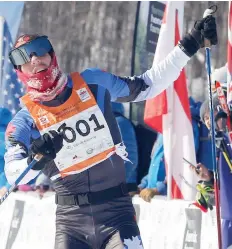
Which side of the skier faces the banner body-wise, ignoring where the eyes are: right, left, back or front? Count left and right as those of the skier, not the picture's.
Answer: back

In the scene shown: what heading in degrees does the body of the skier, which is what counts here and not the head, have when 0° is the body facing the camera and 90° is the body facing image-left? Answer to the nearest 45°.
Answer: approximately 0°

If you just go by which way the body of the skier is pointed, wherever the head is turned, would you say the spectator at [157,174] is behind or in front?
behind

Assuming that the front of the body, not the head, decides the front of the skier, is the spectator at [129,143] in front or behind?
behind

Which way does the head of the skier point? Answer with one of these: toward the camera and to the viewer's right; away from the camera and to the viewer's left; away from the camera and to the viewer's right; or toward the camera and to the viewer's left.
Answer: toward the camera and to the viewer's left
